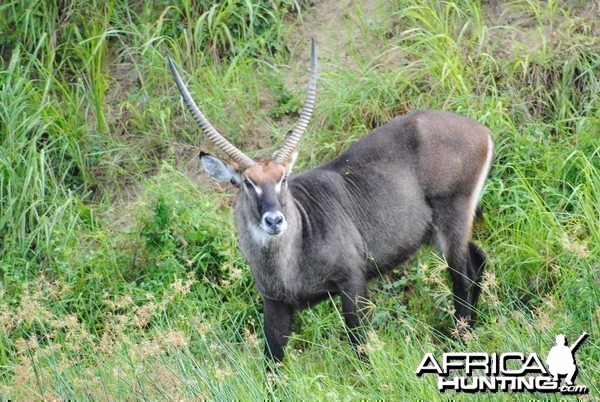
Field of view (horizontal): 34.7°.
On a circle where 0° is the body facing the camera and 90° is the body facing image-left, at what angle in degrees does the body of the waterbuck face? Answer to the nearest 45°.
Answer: approximately 45°
